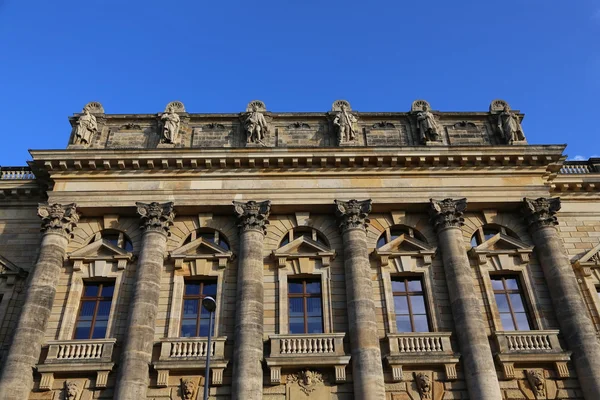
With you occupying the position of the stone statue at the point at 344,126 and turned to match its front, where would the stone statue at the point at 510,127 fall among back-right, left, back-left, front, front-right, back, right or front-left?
left

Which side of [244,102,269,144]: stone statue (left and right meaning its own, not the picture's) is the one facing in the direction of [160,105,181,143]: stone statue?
right

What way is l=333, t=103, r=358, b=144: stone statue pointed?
toward the camera

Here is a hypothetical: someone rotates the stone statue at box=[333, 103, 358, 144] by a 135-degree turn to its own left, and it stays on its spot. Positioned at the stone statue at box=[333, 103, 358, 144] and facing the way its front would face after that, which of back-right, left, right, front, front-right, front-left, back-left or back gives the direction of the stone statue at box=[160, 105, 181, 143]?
back-left

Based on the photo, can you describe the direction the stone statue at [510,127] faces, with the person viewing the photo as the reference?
facing the viewer

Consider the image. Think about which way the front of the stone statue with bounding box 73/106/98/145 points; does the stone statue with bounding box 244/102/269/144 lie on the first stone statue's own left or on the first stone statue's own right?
on the first stone statue's own left

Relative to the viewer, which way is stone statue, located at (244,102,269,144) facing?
toward the camera

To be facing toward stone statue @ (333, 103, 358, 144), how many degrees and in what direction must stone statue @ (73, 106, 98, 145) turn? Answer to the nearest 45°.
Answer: approximately 45° to its left

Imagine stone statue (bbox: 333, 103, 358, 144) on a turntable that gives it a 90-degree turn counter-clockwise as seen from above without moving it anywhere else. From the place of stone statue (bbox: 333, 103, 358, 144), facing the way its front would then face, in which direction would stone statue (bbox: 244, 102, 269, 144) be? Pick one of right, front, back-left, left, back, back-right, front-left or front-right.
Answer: back
